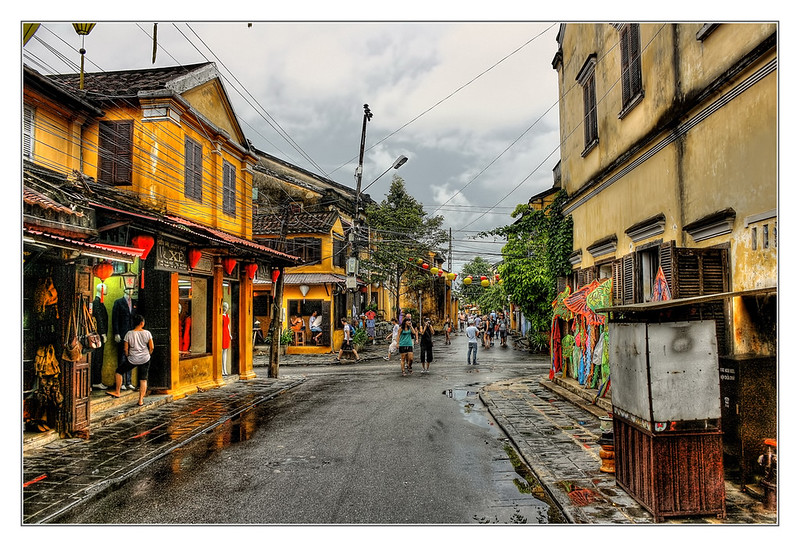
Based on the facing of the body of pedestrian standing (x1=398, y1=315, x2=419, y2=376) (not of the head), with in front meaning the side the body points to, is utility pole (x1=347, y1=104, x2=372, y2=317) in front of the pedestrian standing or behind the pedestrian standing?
behind

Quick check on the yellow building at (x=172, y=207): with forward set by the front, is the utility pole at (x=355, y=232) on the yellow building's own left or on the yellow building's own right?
on the yellow building's own left

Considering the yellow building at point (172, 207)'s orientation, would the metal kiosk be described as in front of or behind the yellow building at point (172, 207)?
in front

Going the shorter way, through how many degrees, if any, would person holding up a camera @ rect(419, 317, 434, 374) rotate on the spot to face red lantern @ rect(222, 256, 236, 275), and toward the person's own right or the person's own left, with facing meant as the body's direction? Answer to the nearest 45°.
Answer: approximately 45° to the person's own right

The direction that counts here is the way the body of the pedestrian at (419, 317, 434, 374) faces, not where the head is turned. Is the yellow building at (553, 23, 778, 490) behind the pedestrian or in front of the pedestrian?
in front

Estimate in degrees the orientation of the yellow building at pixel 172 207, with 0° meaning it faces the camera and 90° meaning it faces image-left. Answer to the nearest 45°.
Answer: approximately 315°

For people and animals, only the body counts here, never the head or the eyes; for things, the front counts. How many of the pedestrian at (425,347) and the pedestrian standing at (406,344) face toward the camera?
2

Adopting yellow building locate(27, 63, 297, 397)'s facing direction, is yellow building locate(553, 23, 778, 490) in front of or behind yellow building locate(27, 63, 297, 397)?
in front
